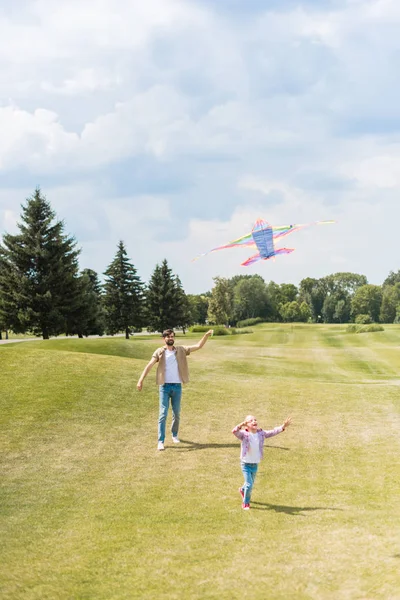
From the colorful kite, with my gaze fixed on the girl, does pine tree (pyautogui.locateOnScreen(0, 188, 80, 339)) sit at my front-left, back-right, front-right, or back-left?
back-right

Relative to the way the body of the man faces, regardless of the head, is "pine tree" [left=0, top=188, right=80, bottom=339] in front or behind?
behind

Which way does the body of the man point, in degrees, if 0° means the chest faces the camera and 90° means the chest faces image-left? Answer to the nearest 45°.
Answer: approximately 0°

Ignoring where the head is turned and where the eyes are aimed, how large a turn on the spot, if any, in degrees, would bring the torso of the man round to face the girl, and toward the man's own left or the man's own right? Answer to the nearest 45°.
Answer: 0° — they already face them

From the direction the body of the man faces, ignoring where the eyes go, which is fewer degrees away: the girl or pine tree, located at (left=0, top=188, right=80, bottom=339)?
the girl
